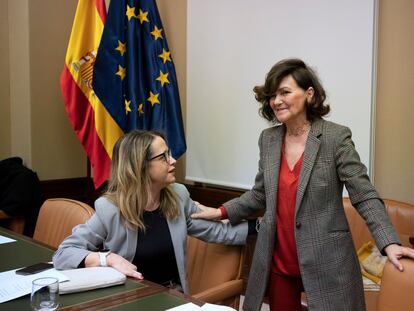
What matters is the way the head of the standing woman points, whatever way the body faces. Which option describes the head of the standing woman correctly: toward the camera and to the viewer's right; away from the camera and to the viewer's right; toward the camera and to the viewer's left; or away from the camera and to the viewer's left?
toward the camera and to the viewer's left

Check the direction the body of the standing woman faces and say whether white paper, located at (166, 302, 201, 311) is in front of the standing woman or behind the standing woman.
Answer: in front

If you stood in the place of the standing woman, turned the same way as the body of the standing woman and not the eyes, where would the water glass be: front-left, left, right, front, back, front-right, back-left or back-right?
front

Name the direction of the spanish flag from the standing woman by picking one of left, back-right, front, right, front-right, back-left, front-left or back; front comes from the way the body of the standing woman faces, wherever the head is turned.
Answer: right

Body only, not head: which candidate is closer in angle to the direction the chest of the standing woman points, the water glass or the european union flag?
the water glass

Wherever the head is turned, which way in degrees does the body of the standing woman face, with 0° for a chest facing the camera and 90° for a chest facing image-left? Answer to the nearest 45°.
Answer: approximately 45°

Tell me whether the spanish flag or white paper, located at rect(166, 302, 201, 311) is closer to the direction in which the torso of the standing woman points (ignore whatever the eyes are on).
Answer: the white paper
